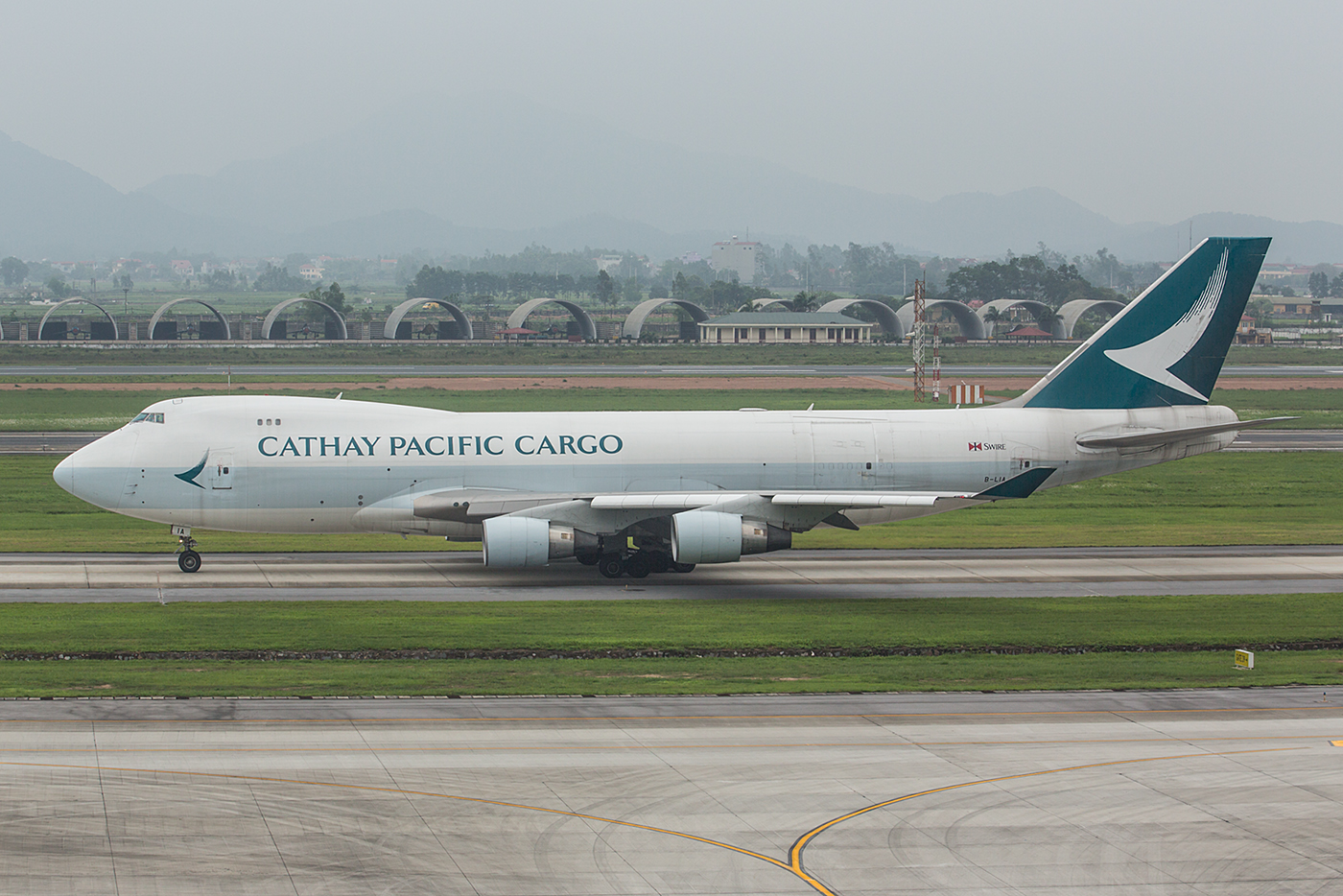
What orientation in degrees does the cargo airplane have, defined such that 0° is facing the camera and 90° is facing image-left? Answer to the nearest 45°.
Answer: approximately 90°
